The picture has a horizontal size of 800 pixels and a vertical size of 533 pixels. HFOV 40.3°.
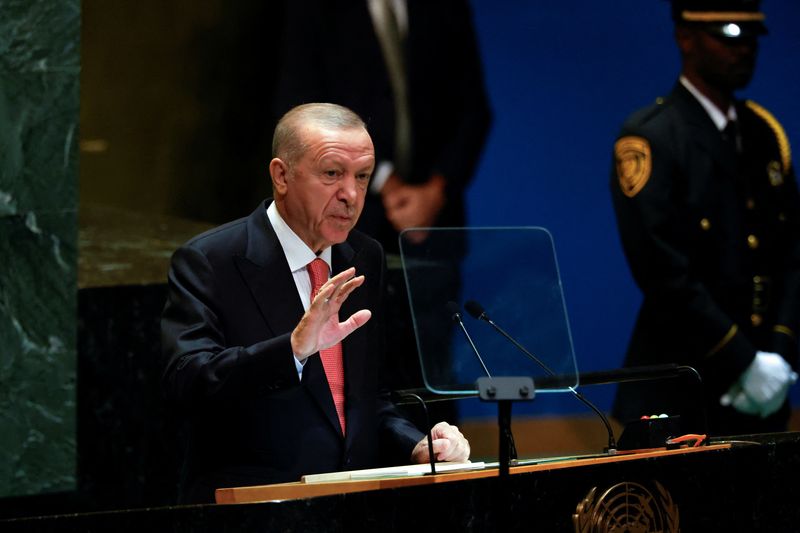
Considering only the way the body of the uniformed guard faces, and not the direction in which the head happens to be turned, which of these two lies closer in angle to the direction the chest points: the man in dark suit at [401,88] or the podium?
the podium

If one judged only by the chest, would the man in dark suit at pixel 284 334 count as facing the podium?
yes

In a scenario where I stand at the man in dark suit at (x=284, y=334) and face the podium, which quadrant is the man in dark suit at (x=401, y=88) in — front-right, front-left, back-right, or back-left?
back-left

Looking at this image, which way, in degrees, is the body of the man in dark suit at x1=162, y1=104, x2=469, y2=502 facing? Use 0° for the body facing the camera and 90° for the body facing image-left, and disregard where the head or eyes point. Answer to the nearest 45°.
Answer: approximately 315°

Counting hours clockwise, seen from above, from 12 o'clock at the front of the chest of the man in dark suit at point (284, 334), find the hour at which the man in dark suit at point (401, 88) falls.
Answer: the man in dark suit at point (401, 88) is roughly at 8 o'clock from the man in dark suit at point (284, 334).

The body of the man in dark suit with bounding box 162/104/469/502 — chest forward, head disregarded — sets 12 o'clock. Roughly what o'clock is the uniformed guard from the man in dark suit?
The uniformed guard is roughly at 9 o'clock from the man in dark suit.
